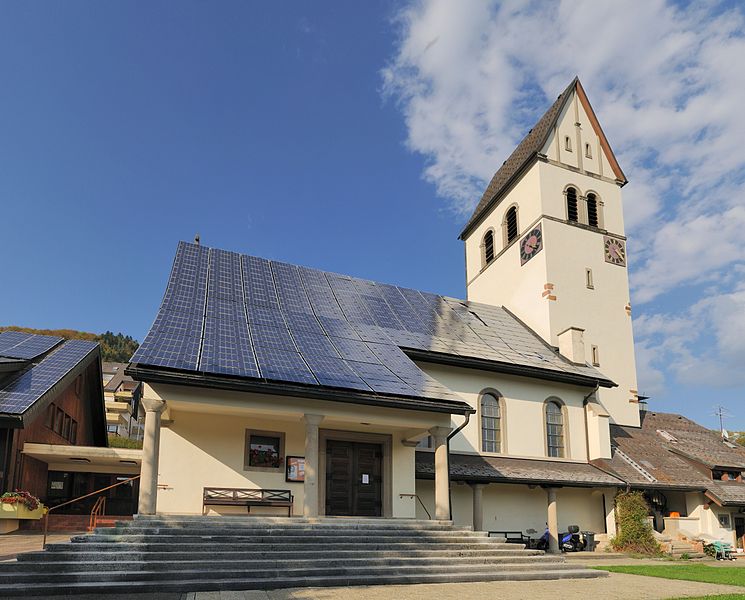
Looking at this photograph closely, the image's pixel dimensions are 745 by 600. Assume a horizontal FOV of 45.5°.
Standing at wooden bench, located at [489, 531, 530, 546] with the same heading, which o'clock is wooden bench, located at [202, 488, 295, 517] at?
wooden bench, located at [202, 488, 295, 517] is roughly at 3 o'clock from wooden bench, located at [489, 531, 530, 546].

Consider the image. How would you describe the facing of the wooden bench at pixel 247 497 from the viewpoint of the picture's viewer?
facing the viewer

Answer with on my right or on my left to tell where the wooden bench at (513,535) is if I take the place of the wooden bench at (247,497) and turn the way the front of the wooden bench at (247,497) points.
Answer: on my left

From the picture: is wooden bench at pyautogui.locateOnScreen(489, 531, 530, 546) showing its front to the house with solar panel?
no

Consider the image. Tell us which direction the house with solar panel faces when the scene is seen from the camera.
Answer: facing the viewer and to the right of the viewer

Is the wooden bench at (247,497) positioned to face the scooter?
no

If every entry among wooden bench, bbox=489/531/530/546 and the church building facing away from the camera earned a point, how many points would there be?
0

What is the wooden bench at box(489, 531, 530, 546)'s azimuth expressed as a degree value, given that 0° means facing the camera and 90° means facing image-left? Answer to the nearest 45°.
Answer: approximately 315°

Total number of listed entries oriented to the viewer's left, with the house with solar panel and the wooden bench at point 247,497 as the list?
0

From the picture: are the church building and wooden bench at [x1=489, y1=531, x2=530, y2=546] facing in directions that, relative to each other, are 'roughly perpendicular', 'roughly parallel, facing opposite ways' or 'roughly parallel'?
roughly parallel

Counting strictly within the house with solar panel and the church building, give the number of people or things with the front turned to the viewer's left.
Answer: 0
